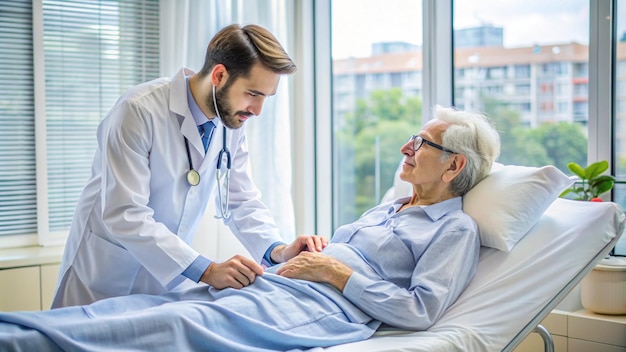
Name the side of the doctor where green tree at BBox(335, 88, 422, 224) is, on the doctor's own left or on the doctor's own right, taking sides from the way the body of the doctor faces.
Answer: on the doctor's own left

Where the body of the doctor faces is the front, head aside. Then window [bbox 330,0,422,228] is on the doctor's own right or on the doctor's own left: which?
on the doctor's own left

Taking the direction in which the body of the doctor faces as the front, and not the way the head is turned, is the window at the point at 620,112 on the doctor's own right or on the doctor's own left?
on the doctor's own left

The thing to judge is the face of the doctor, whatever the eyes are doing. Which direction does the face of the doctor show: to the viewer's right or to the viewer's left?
to the viewer's right

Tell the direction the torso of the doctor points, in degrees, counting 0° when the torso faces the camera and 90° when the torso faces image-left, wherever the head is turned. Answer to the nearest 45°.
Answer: approximately 315°
